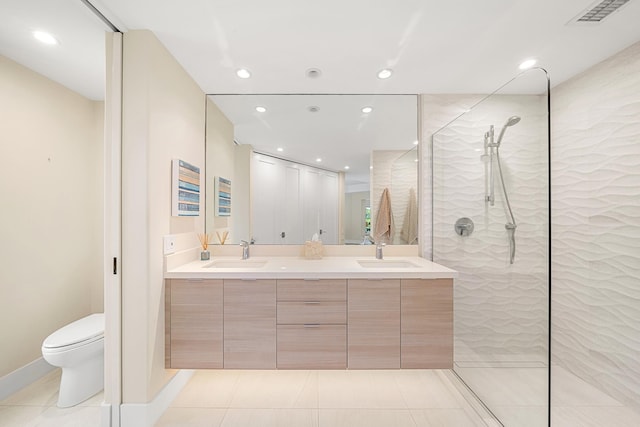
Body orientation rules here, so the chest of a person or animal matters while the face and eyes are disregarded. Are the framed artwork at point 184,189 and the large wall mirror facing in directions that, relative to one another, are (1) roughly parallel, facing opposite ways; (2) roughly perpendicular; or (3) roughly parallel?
roughly perpendicular

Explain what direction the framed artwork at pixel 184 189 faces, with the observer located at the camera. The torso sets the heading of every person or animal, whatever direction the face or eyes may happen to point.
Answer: facing the viewer and to the right of the viewer

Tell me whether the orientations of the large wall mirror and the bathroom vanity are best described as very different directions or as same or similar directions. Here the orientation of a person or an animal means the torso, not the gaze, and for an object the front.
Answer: same or similar directions

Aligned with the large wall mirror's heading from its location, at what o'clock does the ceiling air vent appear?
The ceiling air vent is roughly at 10 o'clock from the large wall mirror.

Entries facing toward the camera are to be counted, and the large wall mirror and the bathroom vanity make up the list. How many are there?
2

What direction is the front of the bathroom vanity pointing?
toward the camera

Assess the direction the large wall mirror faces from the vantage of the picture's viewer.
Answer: facing the viewer
